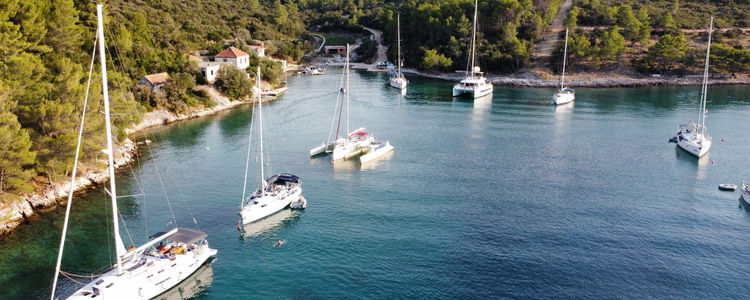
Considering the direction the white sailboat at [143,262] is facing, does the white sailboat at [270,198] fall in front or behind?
behind

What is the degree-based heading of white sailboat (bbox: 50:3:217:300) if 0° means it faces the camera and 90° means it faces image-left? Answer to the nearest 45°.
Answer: approximately 45°

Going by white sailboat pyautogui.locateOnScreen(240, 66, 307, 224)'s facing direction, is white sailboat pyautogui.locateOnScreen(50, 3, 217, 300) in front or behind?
in front

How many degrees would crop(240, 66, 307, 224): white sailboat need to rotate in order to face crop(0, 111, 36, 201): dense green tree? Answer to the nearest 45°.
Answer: approximately 45° to its right

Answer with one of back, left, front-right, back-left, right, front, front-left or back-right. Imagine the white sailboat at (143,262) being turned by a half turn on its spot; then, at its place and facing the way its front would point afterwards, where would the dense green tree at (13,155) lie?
left

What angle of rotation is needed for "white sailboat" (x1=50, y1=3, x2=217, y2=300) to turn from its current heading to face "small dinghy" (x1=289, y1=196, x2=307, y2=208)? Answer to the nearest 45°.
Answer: approximately 180°
